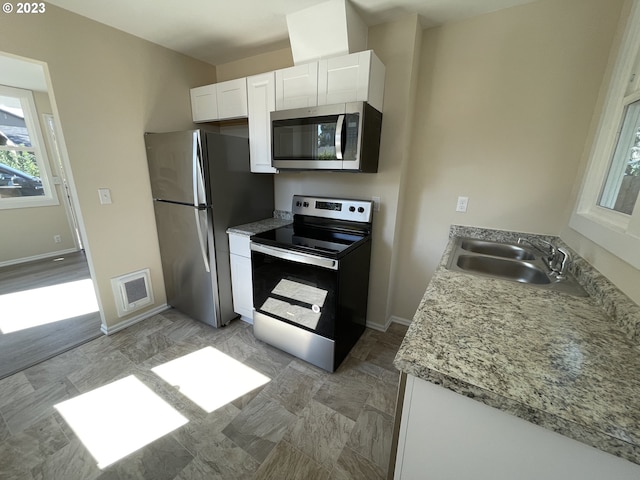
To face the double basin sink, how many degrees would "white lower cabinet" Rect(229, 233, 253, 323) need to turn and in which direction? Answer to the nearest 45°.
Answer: approximately 90° to its left

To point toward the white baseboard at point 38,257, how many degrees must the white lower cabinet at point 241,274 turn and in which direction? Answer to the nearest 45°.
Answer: approximately 90° to its right

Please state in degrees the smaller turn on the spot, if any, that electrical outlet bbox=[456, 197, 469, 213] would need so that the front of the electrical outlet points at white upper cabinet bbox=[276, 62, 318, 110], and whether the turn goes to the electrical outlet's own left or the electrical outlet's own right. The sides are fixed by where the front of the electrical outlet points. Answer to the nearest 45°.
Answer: approximately 45° to the electrical outlet's own right

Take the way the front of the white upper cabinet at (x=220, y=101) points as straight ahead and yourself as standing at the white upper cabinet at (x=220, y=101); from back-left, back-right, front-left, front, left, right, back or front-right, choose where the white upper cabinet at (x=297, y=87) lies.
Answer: left

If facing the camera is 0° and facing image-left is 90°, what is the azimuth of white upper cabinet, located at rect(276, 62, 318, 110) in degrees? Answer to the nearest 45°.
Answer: approximately 45°

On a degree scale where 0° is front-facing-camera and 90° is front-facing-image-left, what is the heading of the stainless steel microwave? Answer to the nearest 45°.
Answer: approximately 45°

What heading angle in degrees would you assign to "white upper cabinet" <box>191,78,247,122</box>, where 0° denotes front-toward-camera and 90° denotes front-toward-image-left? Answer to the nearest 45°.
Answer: approximately 45°

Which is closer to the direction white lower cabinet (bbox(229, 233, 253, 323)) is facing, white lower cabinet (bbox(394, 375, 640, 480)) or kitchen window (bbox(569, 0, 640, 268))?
the white lower cabinet

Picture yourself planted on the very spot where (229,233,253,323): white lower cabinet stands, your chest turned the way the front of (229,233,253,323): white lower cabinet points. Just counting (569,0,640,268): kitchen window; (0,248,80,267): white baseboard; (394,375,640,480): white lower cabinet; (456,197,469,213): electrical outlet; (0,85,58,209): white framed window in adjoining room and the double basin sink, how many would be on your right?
2

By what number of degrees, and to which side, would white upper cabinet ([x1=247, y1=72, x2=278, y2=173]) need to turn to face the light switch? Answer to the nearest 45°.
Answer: approximately 45° to its right

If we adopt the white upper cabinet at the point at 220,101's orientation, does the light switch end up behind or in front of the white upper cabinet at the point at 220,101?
in front

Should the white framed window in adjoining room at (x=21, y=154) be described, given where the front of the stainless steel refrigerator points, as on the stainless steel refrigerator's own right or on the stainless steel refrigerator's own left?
on the stainless steel refrigerator's own right

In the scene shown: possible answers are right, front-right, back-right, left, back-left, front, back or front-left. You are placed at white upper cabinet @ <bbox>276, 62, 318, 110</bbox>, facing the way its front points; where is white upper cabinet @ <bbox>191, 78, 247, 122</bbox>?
right
